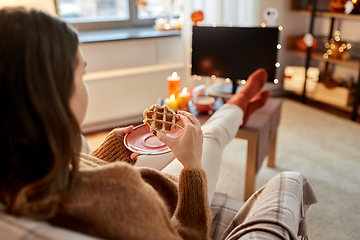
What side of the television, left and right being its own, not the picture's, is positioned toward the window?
right

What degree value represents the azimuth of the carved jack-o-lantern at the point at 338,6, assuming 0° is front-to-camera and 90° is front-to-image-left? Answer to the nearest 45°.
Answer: approximately 0°

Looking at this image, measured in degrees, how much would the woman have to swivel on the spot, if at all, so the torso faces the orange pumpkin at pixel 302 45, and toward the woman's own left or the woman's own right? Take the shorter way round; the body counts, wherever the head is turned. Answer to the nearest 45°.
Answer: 0° — they already face it

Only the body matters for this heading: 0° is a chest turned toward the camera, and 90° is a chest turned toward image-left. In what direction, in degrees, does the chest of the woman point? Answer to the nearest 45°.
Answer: approximately 225°

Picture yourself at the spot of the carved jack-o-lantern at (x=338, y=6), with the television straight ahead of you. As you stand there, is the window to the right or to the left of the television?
right

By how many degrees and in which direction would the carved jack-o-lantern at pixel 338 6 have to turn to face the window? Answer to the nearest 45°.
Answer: approximately 45° to its right

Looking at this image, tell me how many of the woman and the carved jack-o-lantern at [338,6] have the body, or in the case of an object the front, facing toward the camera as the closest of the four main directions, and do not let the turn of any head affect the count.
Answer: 1

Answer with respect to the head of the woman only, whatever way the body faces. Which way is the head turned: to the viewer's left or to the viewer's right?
to the viewer's right

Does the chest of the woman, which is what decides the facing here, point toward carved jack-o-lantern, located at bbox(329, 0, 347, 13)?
yes

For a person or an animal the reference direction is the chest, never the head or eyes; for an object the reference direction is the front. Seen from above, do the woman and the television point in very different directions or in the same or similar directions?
very different directions

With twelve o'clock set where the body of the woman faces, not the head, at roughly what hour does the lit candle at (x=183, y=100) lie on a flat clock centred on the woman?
The lit candle is roughly at 11 o'clock from the woman.
